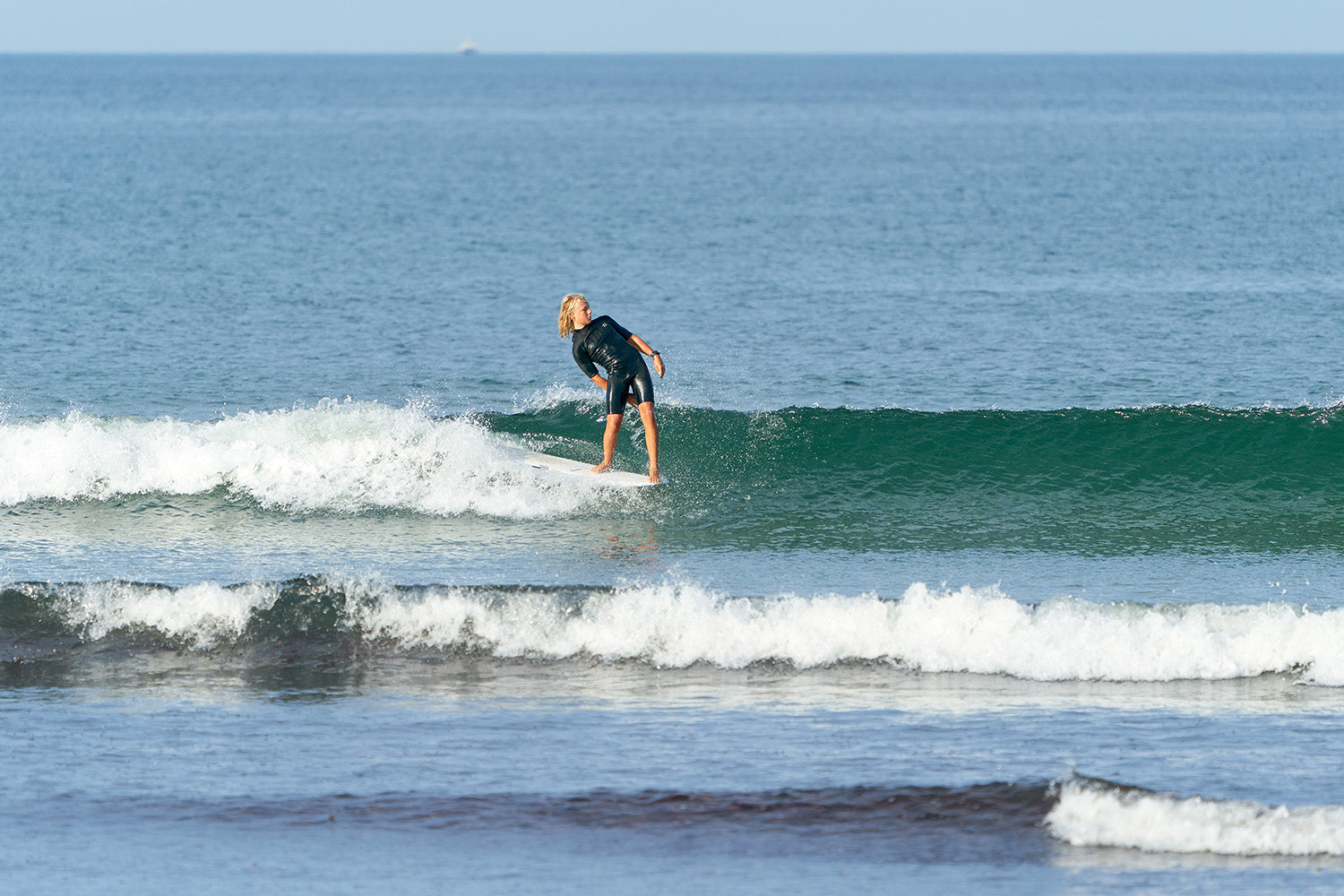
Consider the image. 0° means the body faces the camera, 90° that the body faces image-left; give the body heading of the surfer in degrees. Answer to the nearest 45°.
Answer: approximately 0°

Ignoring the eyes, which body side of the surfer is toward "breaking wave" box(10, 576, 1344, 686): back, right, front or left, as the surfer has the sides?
front
